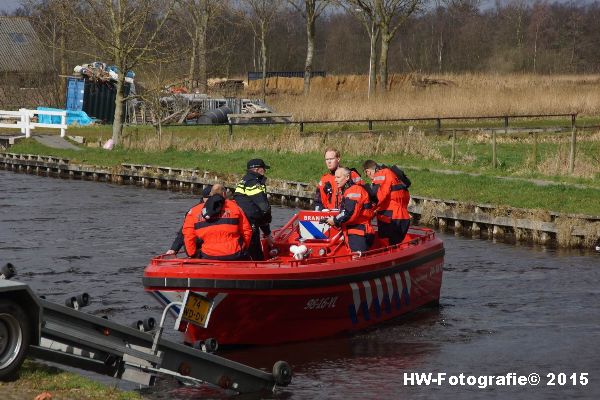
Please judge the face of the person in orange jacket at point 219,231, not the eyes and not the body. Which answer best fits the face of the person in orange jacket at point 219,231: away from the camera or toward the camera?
away from the camera

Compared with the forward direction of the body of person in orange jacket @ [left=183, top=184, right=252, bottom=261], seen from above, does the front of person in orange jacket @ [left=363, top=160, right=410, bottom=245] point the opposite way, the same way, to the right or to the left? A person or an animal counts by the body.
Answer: to the left

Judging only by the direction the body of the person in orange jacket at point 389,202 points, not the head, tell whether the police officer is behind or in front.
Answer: in front

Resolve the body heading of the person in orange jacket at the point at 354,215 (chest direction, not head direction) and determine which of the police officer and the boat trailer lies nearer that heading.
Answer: the police officer

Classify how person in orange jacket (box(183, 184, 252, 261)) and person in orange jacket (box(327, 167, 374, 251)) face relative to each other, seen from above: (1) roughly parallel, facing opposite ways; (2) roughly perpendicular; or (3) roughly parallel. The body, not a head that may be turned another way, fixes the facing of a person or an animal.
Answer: roughly perpendicular

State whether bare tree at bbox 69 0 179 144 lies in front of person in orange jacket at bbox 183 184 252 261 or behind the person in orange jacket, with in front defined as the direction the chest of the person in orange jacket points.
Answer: in front

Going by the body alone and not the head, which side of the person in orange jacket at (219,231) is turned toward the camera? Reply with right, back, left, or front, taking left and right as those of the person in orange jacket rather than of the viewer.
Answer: back

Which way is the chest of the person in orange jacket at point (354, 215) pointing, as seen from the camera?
to the viewer's left

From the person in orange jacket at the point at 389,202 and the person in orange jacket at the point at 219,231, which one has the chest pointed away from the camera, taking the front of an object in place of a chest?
the person in orange jacket at the point at 219,231

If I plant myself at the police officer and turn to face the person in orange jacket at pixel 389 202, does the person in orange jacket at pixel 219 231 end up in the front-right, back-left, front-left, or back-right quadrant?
back-right

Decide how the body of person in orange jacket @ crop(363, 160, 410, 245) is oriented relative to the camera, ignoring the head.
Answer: to the viewer's left
